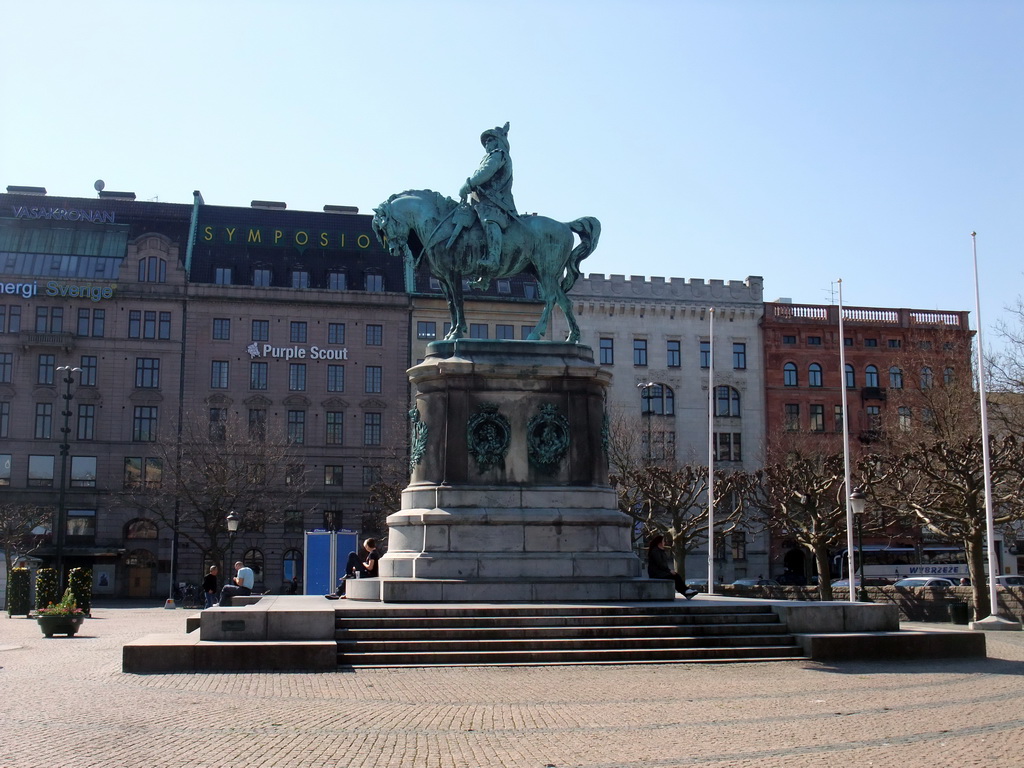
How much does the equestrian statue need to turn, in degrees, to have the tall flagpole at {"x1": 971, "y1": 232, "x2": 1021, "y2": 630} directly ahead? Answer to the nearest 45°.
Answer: approximately 135° to its right

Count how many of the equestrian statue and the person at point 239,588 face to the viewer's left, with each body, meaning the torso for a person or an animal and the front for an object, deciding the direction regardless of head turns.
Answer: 2

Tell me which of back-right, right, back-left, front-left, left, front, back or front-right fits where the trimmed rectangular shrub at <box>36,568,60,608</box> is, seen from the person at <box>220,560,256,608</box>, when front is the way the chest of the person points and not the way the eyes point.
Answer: front-right

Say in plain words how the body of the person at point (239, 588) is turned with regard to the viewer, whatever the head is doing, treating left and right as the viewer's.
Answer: facing to the left of the viewer

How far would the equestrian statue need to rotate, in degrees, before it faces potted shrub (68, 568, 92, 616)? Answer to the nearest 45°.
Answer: approximately 45° to its right

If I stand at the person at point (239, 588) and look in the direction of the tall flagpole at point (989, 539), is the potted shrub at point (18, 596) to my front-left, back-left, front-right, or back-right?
back-left

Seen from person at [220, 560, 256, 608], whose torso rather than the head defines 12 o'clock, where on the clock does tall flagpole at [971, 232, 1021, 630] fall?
The tall flagpole is roughly at 6 o'clock from the person.

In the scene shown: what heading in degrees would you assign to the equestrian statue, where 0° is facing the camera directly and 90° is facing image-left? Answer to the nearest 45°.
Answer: approximately 90°

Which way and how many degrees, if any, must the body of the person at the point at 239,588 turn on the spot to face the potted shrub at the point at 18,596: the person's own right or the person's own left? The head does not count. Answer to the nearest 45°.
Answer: approximately 45° to the person's own right
